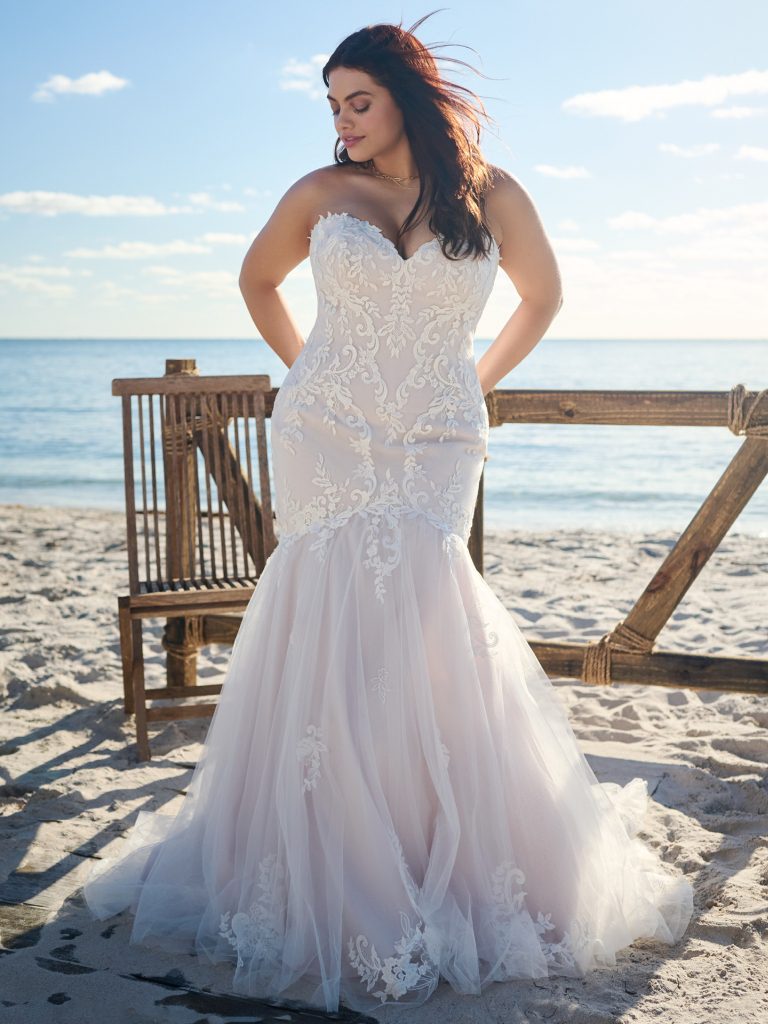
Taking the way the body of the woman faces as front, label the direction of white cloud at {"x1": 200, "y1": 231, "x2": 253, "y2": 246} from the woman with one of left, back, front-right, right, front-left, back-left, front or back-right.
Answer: back

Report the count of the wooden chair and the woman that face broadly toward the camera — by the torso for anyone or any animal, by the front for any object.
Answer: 2

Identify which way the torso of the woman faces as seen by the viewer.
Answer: toward the camera

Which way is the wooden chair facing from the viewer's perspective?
toward the camera

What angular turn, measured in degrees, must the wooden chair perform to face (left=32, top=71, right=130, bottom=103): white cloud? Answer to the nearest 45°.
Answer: approximately 180°

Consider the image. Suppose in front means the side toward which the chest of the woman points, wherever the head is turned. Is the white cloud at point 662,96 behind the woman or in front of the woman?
behind

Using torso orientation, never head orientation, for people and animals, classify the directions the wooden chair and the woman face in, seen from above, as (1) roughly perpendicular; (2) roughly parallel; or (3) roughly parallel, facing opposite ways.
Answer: roughly parallel

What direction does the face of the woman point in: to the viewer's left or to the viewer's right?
to the viewer's left

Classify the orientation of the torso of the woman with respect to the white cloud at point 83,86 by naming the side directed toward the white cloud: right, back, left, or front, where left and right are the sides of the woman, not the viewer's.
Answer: back

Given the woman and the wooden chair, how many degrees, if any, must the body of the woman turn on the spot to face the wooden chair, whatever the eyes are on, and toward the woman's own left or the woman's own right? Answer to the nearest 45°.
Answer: approximately 135° to the woman's own right

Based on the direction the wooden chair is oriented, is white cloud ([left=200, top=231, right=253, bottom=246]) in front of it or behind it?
behind
